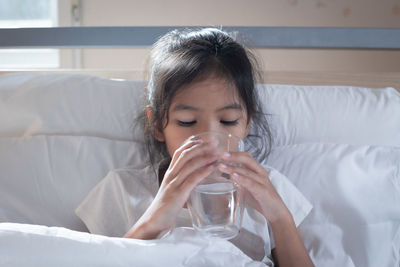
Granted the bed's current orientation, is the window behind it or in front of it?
behind

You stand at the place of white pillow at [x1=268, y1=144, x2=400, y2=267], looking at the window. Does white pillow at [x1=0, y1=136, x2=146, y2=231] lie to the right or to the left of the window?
left

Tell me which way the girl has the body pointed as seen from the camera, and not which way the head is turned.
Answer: toward the camera

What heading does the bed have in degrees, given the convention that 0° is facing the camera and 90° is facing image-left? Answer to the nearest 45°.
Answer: approximately 0°

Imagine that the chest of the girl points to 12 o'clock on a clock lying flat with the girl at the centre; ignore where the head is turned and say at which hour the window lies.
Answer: The window is roughly at 5 o'clock from the girl.
